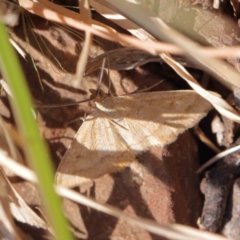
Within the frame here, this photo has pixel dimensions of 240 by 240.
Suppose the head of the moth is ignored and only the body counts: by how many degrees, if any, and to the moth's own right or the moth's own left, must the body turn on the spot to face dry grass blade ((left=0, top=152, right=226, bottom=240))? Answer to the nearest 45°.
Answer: approximately 135° to the moth's own left

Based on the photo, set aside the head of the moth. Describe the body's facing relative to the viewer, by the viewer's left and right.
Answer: facing away from the viewer and to the left of the viewer

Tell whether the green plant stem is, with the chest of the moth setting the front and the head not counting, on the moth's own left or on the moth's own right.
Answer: on the moth's own left
